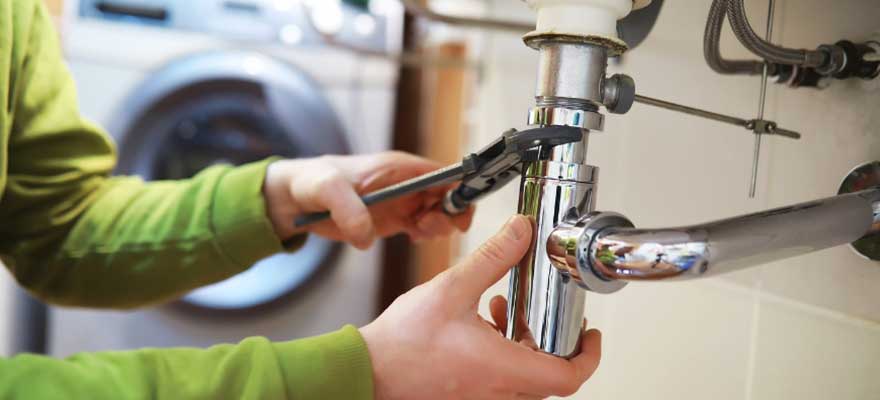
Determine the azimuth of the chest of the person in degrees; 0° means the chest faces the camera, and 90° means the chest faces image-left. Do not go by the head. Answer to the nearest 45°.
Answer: approximately 270°

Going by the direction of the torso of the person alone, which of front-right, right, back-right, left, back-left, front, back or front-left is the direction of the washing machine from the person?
left

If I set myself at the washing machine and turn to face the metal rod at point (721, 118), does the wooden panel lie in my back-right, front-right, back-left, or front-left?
front-left

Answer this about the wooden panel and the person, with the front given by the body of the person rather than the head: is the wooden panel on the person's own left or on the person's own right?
on the person's own left
